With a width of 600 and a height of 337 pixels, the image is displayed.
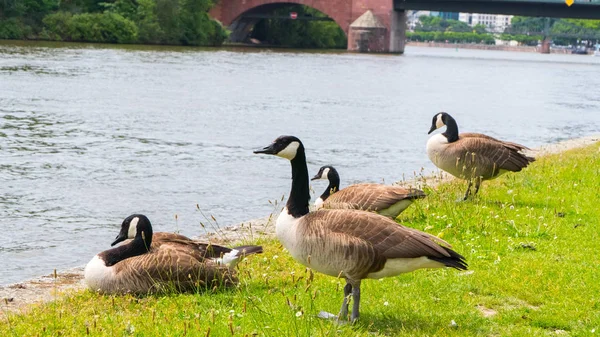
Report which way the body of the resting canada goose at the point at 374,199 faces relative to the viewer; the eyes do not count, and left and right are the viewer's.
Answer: facing to the left of the viewer

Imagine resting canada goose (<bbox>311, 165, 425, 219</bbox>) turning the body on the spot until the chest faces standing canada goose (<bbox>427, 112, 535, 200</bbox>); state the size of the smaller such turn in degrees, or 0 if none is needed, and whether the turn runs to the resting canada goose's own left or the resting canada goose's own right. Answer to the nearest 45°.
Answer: approximately 135° to the resting canada goose's own right

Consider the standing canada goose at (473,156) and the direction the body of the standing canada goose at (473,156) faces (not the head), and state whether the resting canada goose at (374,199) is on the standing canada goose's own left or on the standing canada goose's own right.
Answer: on the standing canada goose's own left

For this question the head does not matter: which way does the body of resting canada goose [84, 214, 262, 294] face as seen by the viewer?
to the viewer's left

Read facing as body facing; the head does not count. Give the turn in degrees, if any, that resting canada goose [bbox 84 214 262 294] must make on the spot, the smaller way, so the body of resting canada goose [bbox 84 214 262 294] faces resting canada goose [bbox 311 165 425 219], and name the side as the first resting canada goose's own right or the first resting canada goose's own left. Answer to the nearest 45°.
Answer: approximately 135° to the first resting canada goose's own right

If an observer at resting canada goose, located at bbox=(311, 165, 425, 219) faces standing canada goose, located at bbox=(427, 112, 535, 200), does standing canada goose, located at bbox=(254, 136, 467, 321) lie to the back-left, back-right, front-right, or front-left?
back-right

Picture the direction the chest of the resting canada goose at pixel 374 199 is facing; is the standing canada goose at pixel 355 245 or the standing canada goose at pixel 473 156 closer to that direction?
the standing canada goose at pixel 355 245

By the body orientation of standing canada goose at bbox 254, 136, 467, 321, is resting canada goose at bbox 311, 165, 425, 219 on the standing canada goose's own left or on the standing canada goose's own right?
on the standing canada goose's own right

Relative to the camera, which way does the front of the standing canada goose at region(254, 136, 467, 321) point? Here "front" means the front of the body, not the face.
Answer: to the viewer's left

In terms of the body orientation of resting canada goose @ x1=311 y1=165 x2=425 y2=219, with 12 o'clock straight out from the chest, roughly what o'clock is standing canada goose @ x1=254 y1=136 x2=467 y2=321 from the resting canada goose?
The standing canada goose is roughly at 9 o'clock from the resting canada goose.

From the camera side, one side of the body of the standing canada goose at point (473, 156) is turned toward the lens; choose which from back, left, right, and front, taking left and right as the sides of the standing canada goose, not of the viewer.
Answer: left
